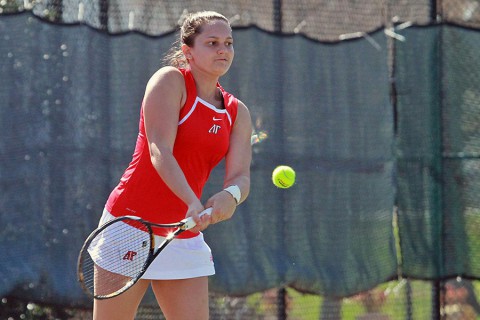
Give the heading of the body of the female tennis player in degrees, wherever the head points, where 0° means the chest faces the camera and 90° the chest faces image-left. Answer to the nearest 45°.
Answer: approximately 315°

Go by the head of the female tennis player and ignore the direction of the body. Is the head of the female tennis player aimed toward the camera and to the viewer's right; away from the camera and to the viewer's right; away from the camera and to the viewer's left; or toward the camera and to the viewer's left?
toward the camera and to the viewer's right
